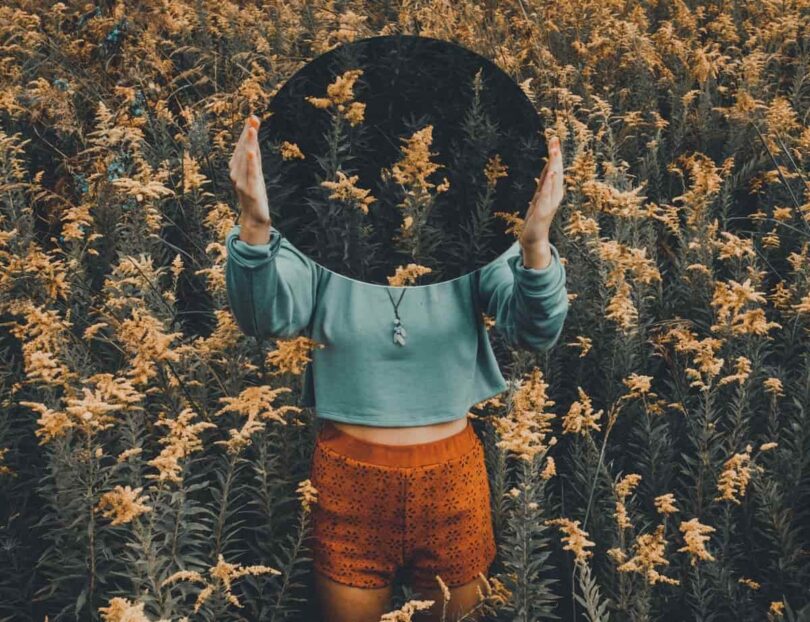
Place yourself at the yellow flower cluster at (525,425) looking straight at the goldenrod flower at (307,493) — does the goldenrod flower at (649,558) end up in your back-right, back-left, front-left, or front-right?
back-left

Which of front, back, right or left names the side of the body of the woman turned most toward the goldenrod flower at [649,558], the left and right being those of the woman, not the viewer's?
left

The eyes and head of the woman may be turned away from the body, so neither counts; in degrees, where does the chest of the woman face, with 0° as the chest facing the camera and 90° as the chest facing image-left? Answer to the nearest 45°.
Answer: approximately 0°

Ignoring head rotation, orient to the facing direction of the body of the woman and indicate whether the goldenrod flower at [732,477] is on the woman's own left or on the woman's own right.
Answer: on the woman's own left

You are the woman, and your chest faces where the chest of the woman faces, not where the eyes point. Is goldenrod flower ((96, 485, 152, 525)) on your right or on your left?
on your right
